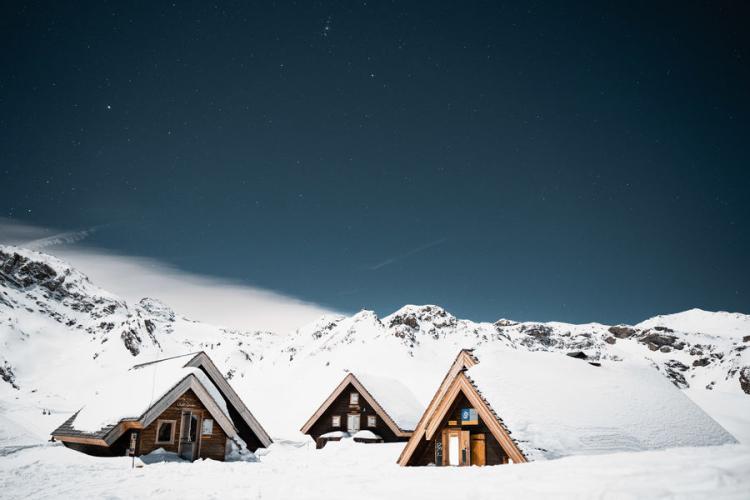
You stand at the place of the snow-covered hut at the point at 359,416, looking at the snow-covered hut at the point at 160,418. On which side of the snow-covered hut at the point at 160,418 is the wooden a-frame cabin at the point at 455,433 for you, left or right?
left

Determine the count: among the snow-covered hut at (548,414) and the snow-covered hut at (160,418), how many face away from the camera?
0

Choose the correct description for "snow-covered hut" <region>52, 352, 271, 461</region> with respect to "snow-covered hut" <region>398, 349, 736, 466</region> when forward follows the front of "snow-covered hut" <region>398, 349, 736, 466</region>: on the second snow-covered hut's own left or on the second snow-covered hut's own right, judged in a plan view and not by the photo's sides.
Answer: on the second snow-covered hut's own right

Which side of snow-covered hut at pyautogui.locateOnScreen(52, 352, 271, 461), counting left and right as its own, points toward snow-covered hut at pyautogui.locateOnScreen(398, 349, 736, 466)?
left

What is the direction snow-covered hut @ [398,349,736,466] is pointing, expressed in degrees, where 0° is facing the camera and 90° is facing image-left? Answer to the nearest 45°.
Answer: approximately 45°

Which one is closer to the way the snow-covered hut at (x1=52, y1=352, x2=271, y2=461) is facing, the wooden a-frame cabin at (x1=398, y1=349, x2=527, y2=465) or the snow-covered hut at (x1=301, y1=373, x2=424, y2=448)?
the wooden a-frame cabin

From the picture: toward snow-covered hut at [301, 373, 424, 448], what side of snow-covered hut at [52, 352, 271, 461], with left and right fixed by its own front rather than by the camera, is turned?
left

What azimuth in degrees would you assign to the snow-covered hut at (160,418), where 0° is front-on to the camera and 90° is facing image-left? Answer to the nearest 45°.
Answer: approximately 315°

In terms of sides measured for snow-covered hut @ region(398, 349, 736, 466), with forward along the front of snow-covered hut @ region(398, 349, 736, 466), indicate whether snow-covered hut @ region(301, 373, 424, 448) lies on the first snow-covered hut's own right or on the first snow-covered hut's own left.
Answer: on the first snow-covered hut's own right
